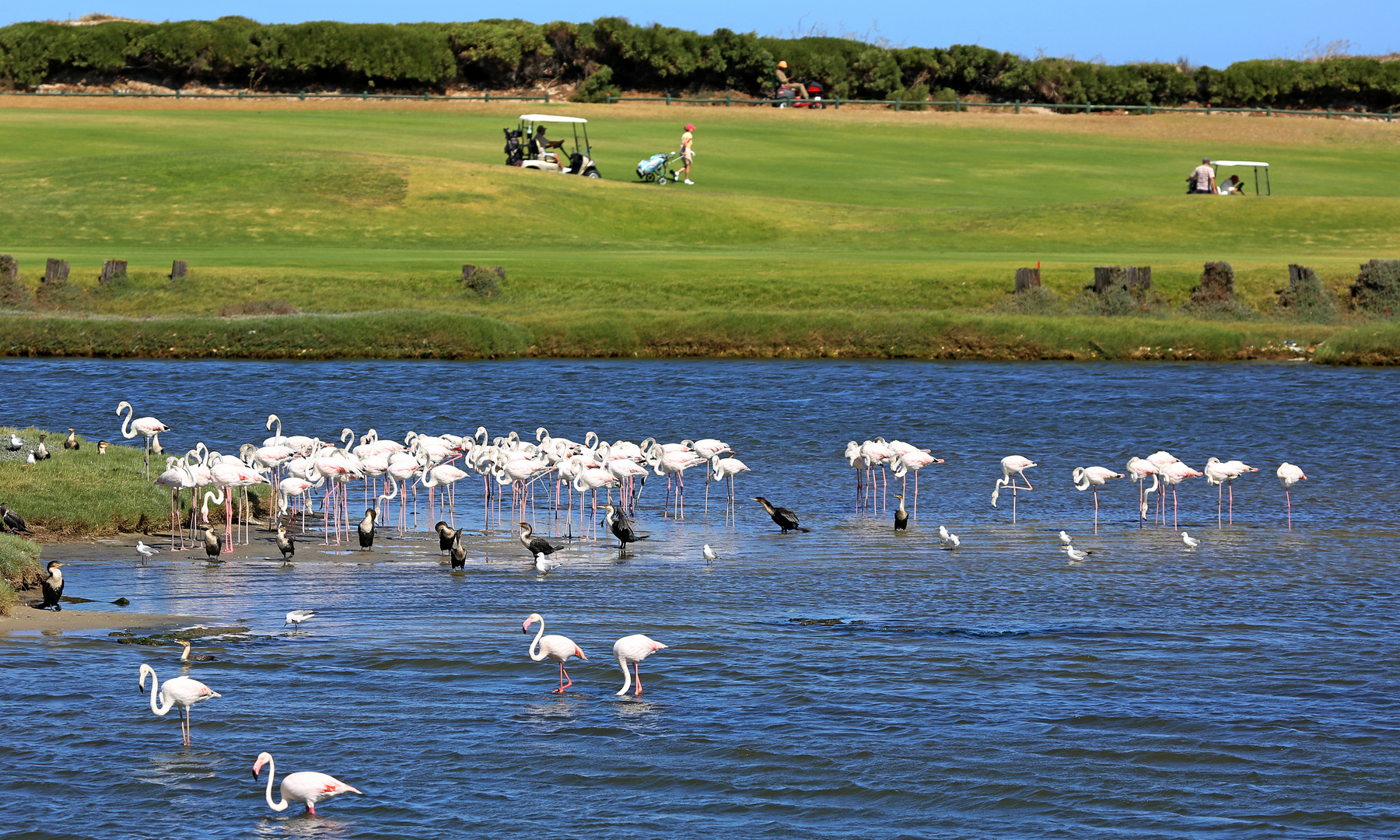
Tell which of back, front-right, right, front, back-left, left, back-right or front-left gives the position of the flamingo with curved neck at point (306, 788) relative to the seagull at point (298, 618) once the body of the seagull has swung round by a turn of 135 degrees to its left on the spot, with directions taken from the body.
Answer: front-right

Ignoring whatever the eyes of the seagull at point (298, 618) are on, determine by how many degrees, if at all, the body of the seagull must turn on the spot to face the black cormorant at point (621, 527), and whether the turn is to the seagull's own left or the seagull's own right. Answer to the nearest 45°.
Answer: approximately 135° to the seagull's own right

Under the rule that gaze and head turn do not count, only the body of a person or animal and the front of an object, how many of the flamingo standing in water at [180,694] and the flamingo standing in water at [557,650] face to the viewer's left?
2

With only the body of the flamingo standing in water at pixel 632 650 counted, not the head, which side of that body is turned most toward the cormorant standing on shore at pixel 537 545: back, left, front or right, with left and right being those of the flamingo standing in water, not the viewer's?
right

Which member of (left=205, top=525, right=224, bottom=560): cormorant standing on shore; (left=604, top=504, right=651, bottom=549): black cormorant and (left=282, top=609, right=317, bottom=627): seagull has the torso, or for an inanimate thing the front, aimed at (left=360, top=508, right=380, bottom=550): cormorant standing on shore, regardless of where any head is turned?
the black cormorant

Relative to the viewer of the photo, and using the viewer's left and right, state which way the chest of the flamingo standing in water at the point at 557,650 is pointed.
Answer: facing to the left of the viewer

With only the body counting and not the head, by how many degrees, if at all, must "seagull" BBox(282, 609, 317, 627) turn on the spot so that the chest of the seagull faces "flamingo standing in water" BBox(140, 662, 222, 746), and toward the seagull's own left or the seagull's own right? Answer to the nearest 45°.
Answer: approximately 90° to the seagull's own left

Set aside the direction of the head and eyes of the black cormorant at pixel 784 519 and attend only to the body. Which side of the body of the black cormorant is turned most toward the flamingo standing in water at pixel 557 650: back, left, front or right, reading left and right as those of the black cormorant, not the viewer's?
left

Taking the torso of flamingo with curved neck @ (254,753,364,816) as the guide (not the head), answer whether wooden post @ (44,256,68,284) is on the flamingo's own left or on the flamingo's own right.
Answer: on the flamingo's own right

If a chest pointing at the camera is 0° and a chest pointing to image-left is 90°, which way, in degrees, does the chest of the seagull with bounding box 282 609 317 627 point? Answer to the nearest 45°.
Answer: approximately 90°

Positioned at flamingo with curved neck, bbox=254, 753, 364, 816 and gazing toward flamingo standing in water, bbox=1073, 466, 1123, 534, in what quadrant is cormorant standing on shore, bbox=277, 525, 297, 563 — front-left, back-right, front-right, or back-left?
front-left

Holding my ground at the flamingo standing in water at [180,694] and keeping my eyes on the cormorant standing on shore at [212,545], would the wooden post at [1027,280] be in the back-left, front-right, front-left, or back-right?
front-right

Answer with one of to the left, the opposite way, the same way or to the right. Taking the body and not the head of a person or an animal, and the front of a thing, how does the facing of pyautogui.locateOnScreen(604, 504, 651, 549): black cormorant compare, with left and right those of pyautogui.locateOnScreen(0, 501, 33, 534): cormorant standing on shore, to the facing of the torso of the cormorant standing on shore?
the same way

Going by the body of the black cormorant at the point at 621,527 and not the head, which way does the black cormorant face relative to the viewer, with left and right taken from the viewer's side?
facing to the left of the viewer

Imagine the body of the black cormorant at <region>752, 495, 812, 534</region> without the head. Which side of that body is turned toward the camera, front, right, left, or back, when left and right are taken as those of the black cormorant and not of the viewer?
left

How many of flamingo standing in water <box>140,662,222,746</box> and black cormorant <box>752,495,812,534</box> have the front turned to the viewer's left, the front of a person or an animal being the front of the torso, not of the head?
2

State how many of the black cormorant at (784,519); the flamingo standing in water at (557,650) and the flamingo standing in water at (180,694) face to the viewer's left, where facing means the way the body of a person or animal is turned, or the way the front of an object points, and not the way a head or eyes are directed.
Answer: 3

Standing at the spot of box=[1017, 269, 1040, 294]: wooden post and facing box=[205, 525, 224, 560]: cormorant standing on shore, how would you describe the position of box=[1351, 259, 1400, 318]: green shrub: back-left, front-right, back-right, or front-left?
back-left

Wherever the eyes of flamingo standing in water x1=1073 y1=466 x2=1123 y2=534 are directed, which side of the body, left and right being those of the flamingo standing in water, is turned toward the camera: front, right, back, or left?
left

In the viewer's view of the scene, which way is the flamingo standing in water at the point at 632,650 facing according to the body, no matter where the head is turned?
to the viewer's left
